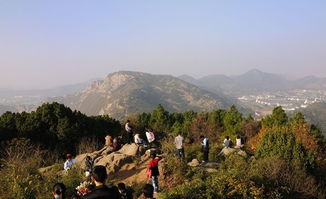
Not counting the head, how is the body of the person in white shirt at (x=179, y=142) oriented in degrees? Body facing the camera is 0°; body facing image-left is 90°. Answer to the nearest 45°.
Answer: approximately 180°

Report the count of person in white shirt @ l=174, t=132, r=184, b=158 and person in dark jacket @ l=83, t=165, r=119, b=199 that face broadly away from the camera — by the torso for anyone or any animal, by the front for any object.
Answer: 2

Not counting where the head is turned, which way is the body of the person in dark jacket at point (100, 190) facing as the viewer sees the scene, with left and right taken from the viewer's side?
facing away from the viewer

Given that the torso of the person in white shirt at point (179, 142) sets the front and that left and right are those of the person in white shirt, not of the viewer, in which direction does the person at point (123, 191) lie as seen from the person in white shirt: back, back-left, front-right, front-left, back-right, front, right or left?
back

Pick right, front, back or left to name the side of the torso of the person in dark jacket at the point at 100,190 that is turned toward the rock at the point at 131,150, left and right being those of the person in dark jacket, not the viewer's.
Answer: front

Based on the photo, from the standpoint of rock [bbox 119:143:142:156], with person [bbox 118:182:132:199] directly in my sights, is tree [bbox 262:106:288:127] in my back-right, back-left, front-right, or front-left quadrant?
back-left

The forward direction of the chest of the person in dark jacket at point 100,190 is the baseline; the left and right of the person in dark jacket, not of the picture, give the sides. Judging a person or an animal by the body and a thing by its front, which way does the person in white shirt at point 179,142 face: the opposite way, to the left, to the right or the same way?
the same way

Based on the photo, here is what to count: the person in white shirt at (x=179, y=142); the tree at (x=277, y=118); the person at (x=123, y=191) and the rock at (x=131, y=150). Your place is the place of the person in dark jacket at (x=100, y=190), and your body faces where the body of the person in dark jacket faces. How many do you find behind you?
0

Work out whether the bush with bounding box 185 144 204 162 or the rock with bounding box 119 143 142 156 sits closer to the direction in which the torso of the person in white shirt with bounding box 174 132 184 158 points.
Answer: the bush

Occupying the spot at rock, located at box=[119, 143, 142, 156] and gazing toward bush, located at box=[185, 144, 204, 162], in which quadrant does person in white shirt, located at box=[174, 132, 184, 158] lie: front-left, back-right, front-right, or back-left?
front-left
